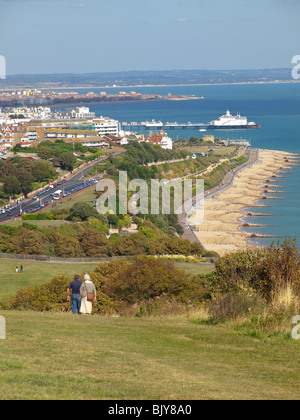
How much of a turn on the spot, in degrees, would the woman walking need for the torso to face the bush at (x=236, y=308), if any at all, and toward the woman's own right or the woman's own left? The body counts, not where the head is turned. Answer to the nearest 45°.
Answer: approximately 135° to the woman's own right

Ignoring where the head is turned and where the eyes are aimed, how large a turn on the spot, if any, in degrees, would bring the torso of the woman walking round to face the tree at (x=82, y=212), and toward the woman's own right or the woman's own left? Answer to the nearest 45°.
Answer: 0° — they already face it

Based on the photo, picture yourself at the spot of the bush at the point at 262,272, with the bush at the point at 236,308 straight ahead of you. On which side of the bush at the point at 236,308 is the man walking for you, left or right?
right

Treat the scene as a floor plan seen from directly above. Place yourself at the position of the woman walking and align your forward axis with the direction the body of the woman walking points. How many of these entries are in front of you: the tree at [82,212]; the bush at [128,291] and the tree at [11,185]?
3

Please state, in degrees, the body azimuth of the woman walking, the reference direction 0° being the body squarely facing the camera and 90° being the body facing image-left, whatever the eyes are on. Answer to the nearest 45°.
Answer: approximately 180°

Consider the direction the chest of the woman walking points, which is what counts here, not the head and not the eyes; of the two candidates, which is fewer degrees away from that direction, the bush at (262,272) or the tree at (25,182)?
the tree

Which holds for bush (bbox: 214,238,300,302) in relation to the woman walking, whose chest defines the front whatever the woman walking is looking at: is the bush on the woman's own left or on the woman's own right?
on the woman's own right
